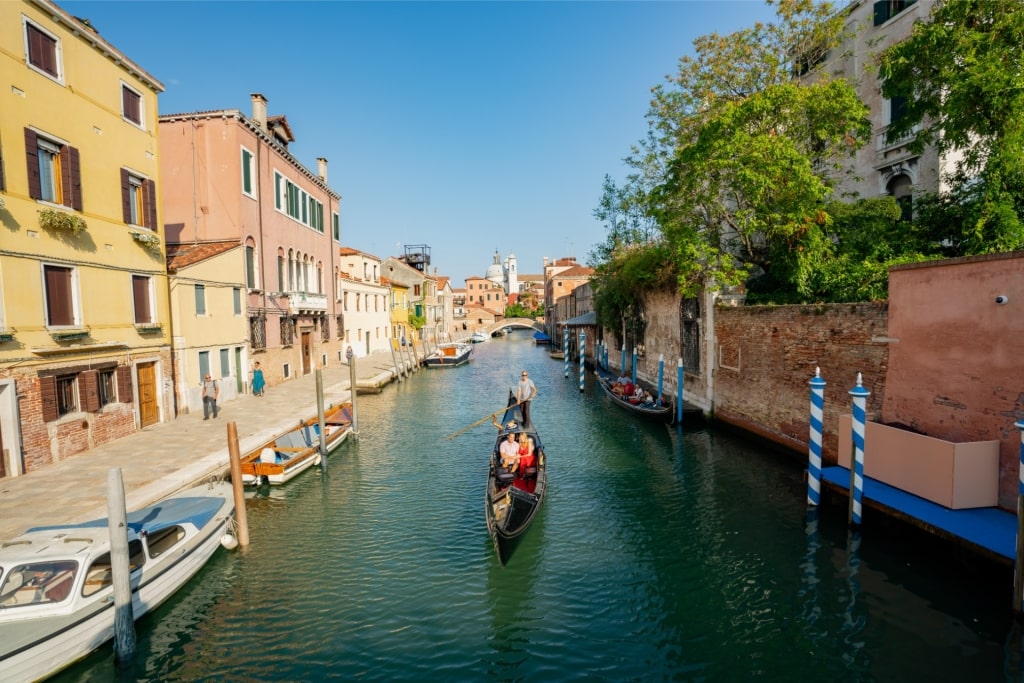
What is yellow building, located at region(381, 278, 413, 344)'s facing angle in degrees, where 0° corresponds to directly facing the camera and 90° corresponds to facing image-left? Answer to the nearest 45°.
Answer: approximately 315°

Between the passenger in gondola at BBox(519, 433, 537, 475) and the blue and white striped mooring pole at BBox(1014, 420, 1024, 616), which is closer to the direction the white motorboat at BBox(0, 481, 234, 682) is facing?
the passenger in gondola

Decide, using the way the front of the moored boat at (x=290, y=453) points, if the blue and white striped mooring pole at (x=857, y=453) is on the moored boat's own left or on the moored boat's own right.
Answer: on the moored boat's own right

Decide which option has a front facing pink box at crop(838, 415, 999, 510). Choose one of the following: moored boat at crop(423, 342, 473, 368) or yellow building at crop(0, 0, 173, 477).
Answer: the yellow building

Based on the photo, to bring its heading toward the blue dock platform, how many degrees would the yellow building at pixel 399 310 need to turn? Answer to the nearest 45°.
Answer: approximately 45° to its right

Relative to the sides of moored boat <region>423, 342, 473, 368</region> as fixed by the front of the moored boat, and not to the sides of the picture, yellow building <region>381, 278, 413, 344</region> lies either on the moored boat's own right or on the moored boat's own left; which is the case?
on the moored boat's own left

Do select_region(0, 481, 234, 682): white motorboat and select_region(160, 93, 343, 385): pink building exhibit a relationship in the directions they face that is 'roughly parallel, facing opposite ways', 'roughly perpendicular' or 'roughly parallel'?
roughly perpendicular

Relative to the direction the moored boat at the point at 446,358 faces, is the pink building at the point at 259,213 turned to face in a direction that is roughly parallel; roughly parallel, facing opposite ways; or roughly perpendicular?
roughly perpendicular

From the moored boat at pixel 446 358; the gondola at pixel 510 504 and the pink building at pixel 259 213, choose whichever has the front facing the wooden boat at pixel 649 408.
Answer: the pink building

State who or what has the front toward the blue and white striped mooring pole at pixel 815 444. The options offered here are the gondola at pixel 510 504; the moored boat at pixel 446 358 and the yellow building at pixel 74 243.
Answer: the yellow building

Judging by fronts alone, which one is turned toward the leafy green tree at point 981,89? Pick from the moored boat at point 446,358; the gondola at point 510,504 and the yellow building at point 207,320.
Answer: the yellow building
